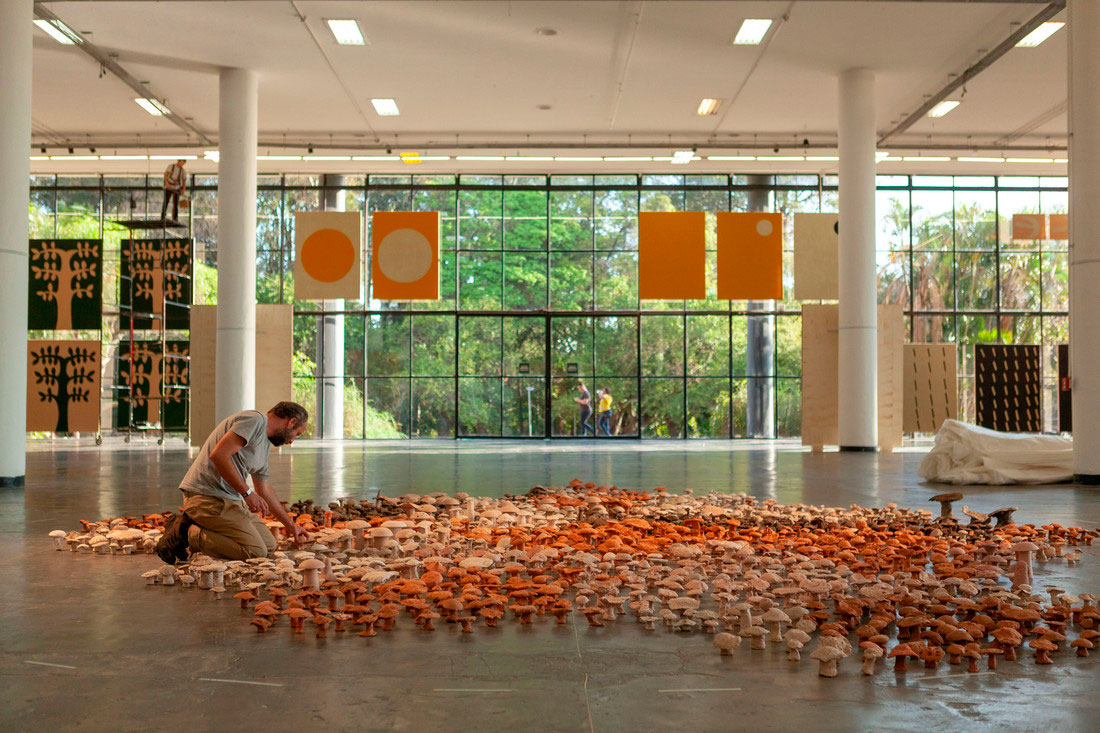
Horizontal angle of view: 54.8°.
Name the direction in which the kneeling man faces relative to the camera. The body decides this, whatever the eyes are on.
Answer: to the viewer's right

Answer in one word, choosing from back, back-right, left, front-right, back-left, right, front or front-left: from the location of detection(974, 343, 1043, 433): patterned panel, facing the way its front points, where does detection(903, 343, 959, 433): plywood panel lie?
front-right

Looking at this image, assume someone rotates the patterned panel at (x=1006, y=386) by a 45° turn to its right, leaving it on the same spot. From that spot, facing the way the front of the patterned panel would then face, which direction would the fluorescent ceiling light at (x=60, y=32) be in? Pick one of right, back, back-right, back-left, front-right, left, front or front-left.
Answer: front

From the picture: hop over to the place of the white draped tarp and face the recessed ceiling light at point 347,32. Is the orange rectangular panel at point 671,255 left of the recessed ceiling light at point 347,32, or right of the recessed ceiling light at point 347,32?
right

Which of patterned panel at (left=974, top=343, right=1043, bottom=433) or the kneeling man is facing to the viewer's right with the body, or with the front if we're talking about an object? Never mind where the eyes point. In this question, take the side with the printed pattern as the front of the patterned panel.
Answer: the kneeling man

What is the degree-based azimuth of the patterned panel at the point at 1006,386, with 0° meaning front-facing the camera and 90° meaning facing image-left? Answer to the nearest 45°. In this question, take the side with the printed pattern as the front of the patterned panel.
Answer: approximately 0°

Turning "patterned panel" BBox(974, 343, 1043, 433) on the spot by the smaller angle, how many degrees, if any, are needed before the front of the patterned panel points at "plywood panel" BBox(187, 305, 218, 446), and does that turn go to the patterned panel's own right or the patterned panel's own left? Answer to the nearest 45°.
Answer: approximately 45° to the patterned panel's own right

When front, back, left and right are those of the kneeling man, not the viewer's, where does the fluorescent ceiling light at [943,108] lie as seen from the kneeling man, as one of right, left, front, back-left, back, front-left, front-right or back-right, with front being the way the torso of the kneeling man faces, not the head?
front-left

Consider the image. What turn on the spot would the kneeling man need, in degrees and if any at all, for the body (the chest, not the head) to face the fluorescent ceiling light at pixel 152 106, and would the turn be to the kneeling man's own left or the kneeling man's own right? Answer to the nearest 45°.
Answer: approximately 90° to the kneeling man's own left

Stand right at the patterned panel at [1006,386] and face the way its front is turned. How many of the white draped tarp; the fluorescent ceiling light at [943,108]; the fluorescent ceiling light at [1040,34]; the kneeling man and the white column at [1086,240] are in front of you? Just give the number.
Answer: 5

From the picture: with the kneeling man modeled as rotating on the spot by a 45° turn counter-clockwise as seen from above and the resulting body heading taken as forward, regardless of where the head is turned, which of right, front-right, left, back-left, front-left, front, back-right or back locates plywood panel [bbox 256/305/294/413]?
front-left

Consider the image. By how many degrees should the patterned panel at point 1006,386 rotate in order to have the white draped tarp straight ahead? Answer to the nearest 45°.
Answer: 0° — it already faces it

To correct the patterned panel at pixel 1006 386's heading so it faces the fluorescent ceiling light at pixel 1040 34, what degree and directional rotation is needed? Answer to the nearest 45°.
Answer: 0° — it already faces it

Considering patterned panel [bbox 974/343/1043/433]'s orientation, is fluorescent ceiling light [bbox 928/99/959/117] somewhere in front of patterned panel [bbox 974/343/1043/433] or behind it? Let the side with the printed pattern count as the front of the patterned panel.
in front
